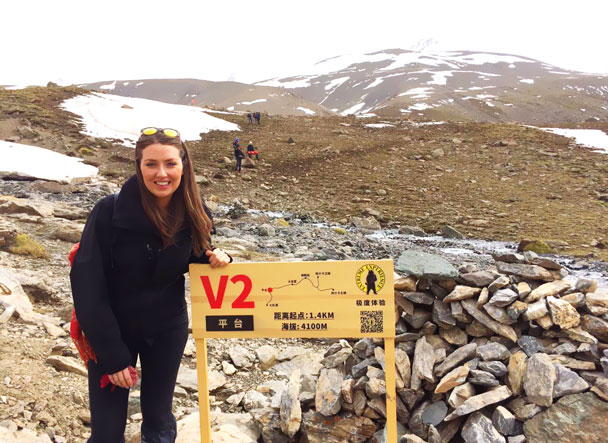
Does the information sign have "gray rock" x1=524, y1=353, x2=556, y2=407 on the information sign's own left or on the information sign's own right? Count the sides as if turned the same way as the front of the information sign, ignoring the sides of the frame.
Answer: on the information sign's own left

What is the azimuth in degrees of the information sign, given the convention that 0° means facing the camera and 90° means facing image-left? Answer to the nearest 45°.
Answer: approximately 0°

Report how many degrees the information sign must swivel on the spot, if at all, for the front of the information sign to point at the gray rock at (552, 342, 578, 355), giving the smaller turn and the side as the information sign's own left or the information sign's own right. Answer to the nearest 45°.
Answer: approximately 90° to the information sign's own left

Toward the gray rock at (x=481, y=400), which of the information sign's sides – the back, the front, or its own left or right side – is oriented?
left

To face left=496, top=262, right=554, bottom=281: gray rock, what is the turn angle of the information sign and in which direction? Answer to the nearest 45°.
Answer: approximately 135° to its left

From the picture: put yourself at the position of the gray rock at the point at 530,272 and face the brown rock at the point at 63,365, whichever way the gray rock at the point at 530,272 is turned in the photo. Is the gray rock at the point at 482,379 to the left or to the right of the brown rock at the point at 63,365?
left
